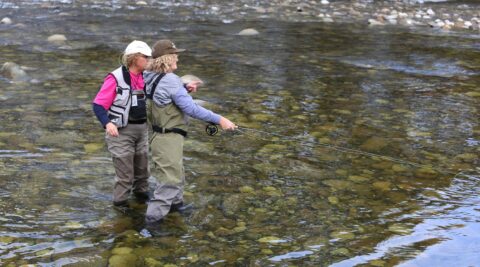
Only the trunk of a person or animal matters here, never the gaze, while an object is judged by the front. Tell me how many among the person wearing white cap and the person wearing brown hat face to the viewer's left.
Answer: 0

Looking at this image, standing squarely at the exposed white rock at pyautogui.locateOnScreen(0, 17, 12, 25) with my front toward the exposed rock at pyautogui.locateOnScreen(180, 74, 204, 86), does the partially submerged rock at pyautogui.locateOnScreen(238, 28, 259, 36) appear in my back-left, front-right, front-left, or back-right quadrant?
front-left

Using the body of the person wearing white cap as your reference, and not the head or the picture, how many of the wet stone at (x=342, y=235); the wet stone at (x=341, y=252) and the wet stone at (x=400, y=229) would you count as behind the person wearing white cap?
0

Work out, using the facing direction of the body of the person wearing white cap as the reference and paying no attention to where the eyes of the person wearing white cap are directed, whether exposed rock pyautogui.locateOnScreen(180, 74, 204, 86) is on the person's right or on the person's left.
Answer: on the person's left

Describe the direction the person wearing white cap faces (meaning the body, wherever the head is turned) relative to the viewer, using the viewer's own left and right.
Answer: facing the viewer and to the right of the viewer

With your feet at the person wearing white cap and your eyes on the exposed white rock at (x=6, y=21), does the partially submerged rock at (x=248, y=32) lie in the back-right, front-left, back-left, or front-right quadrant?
front-right

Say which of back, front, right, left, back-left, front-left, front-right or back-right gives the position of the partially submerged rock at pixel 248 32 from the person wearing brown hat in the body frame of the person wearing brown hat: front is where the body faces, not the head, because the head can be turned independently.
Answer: left

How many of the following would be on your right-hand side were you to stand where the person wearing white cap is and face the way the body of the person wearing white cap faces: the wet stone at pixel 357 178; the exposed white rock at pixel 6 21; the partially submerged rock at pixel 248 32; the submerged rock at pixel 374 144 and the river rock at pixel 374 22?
0

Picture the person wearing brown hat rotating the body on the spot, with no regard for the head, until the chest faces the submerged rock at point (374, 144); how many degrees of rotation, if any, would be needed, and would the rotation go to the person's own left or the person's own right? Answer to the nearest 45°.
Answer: approximately 45° to the person's own left

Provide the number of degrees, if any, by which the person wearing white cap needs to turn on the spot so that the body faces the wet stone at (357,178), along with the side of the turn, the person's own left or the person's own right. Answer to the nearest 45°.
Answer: approximately 45° to the person's own left

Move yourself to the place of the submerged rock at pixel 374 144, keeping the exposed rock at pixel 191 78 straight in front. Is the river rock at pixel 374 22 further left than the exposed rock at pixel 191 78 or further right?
right

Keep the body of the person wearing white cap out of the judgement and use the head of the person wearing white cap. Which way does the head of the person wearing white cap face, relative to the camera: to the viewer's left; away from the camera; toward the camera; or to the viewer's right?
to the viewer's right

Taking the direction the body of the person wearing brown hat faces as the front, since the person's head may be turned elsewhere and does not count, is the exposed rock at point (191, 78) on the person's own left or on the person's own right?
on the person's own left

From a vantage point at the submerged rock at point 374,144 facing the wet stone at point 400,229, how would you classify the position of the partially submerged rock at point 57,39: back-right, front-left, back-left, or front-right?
back-right

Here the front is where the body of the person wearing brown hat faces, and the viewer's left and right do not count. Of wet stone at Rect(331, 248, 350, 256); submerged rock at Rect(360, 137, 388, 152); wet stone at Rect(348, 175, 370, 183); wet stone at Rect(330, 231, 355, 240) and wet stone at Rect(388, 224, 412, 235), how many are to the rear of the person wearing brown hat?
0

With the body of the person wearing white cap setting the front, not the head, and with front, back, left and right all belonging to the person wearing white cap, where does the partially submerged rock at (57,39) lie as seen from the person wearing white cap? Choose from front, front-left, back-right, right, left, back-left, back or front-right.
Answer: back-left

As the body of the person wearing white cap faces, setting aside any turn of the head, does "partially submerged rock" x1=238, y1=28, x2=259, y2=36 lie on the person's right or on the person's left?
on the person's left

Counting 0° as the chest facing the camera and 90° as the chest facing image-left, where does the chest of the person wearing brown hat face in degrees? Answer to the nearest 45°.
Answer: approximately 270°

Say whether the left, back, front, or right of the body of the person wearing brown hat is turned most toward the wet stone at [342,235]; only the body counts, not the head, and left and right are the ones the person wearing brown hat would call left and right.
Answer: front
